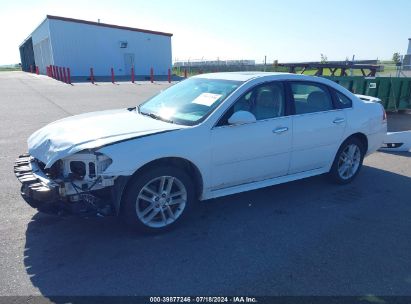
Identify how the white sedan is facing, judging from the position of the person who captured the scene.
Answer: facing the viewer and to the left of the viewer

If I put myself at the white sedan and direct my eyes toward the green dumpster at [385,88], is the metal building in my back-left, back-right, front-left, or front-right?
front-left

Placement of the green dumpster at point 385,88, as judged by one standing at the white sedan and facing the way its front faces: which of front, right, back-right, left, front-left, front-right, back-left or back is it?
back

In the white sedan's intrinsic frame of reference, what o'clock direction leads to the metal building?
The metal building is roughly at 4 o'clock from the white sedan.

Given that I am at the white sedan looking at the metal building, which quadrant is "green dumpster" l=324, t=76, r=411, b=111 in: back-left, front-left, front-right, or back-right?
front-right
